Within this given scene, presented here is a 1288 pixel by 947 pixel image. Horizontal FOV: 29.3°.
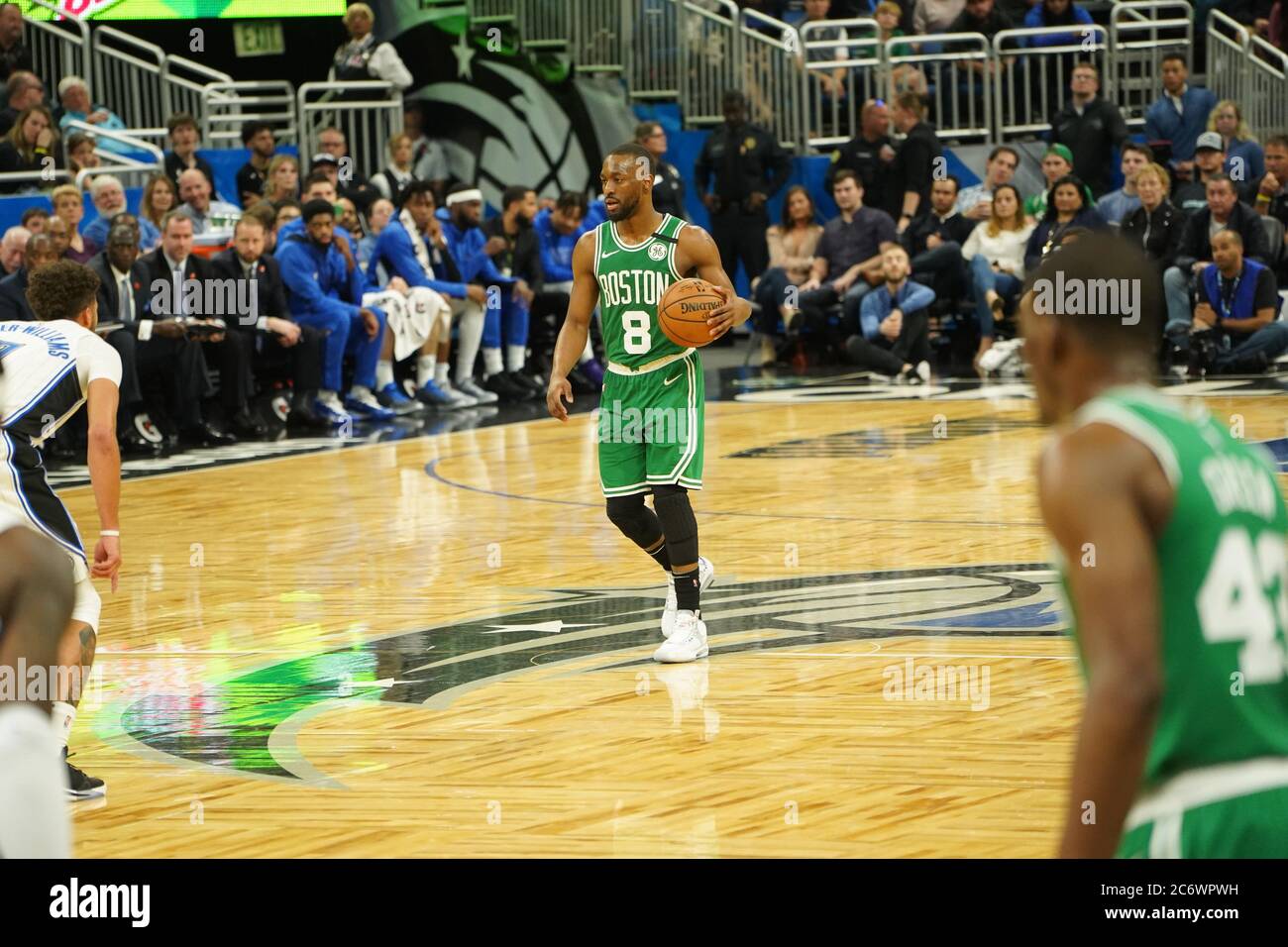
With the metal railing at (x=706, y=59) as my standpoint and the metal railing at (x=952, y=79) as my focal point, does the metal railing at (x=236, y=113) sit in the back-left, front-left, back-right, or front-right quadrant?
back-right

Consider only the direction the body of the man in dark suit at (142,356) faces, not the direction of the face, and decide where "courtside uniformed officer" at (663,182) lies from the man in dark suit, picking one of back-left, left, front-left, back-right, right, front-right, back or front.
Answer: left

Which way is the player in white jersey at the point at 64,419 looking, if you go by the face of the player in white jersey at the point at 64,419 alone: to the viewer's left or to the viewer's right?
to the viewer's right

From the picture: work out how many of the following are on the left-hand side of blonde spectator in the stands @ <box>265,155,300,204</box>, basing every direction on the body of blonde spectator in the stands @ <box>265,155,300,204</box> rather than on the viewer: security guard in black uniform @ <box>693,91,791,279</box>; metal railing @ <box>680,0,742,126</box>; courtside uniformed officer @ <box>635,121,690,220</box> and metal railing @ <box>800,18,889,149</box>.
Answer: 4

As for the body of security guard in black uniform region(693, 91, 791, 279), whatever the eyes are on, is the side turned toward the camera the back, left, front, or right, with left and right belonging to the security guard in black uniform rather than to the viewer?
front

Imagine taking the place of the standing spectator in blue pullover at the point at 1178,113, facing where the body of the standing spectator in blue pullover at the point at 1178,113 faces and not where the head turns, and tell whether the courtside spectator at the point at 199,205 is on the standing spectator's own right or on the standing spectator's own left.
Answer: on the standing spectator's own right

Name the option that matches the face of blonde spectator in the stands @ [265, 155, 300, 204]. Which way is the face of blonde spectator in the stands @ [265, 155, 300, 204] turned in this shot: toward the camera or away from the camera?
toward the camera

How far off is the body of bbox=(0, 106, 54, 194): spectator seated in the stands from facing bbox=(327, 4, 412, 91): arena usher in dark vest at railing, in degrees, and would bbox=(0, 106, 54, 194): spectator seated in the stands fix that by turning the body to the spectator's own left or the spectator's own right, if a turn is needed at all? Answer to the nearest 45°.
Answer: approximately 90° to the spectator's own left

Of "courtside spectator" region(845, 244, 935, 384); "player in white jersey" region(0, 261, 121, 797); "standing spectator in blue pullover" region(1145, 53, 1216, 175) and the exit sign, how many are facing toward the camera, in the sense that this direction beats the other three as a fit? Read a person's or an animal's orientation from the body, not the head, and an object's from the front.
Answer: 3

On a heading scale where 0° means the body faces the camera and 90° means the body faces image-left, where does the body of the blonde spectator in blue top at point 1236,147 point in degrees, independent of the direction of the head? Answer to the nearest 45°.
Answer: approximately 45°

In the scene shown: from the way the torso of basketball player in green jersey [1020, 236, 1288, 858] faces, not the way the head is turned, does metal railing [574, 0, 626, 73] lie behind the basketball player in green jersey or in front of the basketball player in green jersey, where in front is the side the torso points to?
in front

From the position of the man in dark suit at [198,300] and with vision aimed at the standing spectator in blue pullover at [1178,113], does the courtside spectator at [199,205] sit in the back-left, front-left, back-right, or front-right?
front-left

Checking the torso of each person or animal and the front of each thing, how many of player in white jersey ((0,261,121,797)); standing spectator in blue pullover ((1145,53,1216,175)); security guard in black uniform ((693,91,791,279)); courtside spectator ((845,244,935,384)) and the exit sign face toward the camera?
4

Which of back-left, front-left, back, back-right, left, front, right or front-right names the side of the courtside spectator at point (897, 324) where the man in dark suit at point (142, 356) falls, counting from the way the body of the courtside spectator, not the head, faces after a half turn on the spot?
back-left

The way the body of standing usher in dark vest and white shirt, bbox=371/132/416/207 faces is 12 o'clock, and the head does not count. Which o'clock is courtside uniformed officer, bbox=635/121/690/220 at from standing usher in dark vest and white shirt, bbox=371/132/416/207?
courtside uniformed officer, bbox=635/121/690/220 is roughly at 10 o'clock from standing usher in dark vest and white shirt, bbox=371/132/416/207.
